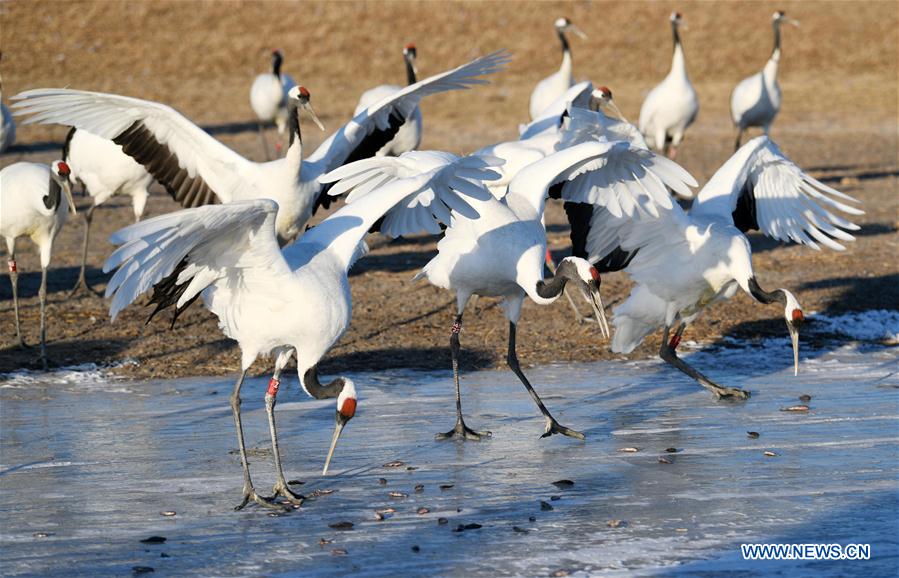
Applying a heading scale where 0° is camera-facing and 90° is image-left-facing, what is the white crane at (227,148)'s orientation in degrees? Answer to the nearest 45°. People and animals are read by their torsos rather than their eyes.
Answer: approximately 315°

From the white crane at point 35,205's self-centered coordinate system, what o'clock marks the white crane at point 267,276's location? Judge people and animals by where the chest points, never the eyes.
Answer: the white crane at point 267,276 is roughly at 1 o'clock from the white crane at point 35,205.

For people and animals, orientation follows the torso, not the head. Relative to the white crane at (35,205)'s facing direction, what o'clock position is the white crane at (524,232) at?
the white crane at (524,232) is roughly at 12 o'clock from the white crane at (35,205).

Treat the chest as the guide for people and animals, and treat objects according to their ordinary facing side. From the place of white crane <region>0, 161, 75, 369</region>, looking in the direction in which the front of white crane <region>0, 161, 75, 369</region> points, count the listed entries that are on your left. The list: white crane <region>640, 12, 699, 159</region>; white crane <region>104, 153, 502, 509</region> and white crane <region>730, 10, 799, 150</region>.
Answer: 2

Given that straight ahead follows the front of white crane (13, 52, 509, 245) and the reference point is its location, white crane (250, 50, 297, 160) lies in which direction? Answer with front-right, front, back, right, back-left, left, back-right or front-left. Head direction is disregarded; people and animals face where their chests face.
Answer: back-left

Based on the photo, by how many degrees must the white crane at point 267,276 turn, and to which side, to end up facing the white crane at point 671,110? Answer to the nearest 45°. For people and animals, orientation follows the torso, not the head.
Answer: approximately 90° to its left

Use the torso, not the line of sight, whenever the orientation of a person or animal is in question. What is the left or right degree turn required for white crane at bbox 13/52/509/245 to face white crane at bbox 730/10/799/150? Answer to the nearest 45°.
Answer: approximately 90° to its left

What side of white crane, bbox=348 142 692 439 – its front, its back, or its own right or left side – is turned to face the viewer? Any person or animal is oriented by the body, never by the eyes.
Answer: right

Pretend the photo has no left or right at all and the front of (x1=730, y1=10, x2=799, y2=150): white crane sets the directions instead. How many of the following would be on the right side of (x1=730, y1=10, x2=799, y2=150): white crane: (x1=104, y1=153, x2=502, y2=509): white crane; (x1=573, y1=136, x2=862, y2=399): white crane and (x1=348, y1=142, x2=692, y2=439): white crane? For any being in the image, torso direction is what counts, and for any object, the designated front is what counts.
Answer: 3
